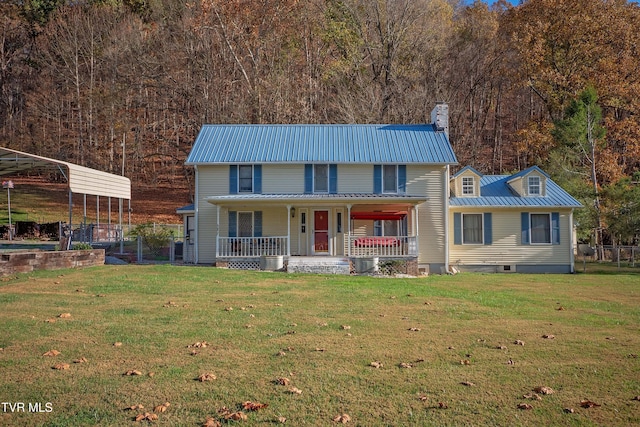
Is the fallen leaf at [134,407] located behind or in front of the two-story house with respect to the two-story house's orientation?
in front

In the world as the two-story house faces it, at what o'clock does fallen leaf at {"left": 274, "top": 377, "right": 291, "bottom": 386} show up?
The fallen leaf is roughly at 12 o'clock from the two-story house.

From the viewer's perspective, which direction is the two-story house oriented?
toward the camera

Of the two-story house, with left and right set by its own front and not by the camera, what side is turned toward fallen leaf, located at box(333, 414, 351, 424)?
front

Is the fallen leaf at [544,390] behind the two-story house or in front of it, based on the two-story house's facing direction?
in front

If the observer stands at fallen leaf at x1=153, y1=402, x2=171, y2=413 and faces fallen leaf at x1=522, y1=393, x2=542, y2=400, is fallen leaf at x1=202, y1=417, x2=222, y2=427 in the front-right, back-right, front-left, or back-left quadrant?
front-right

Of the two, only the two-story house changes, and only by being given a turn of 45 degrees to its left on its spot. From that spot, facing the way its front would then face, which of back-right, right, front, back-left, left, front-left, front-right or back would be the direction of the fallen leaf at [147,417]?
front-right

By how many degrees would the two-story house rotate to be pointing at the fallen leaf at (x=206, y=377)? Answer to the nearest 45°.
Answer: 0° — it already faces it

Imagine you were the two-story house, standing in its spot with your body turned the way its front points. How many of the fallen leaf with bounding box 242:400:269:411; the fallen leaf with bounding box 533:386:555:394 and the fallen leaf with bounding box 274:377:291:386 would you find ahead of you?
3
